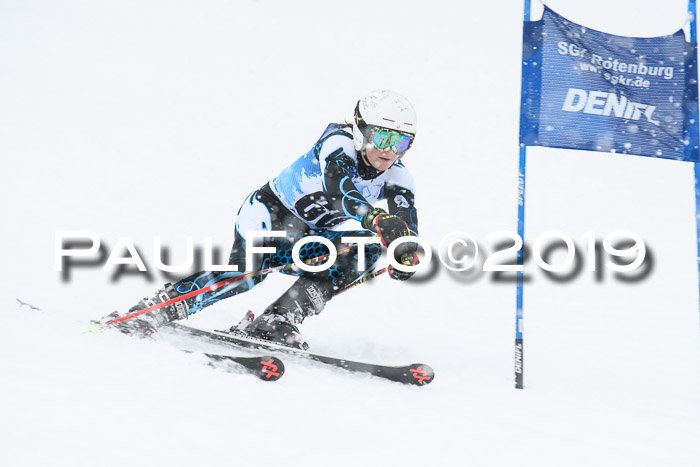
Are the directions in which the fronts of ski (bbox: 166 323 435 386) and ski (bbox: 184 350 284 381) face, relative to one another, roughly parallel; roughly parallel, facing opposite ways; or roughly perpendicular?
roughly parallel

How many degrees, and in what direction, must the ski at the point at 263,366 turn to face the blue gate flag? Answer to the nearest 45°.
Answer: approximately 45° to its left

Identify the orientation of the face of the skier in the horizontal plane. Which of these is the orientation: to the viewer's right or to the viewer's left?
to the viewer's right

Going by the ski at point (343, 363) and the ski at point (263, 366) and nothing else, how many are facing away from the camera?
0

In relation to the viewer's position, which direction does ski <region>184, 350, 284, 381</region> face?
facing the viewer and to the right of the viewer
